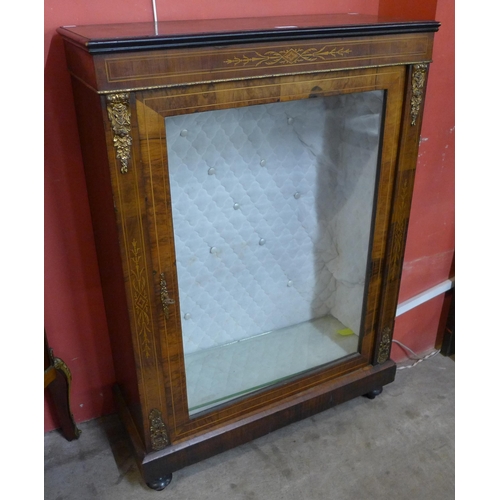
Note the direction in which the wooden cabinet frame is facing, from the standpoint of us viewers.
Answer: facing the viewer and to the right of the viewer
